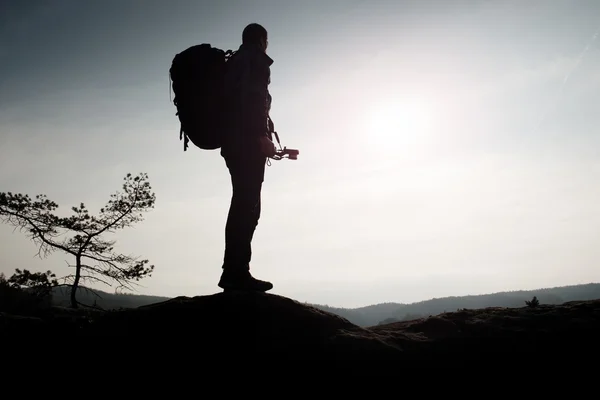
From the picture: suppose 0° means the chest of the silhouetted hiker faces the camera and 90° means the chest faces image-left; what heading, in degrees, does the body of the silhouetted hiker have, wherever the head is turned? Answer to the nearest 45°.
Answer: approximately 270°
